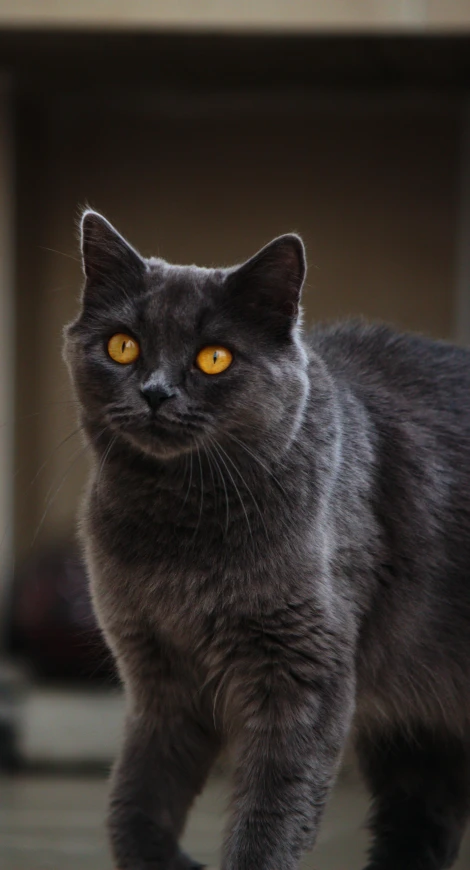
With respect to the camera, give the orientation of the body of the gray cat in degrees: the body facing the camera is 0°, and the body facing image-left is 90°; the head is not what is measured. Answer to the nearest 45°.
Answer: approximately 45°
